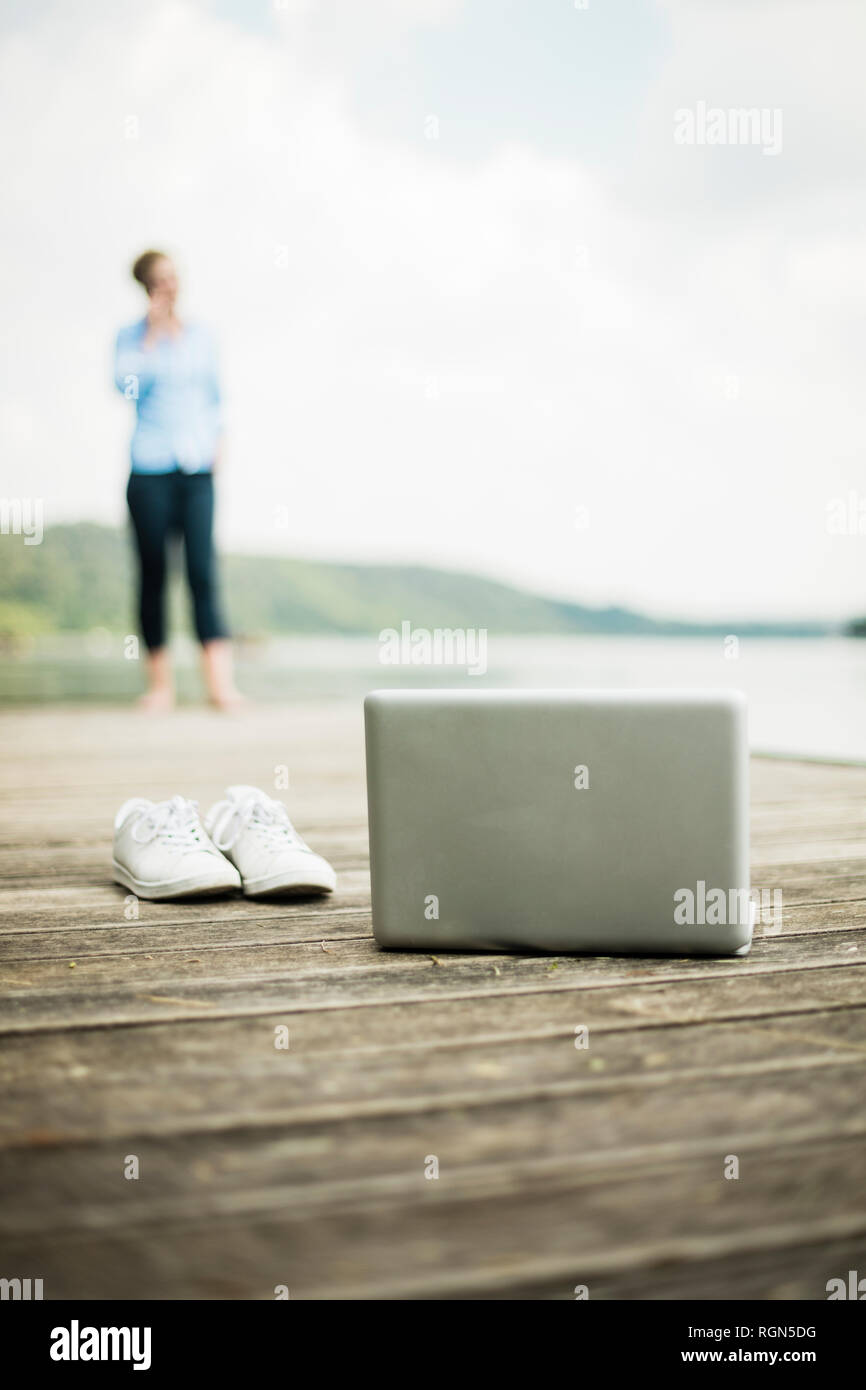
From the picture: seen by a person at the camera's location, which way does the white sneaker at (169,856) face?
facing the viewer and to the right of the viewer

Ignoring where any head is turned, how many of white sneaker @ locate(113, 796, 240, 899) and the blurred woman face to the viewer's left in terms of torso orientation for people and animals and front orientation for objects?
0

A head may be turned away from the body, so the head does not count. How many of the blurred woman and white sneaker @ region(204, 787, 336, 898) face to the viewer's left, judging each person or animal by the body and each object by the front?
0

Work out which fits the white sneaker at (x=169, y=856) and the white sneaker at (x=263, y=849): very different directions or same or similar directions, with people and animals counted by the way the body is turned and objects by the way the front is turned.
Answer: same or similar directions

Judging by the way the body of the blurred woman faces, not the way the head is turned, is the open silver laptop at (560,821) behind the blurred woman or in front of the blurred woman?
in front

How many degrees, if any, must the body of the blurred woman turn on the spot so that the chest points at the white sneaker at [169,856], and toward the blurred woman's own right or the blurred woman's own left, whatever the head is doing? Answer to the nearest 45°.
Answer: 0° — they already face it

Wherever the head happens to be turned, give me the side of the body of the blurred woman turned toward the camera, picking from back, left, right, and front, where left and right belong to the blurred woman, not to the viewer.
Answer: front

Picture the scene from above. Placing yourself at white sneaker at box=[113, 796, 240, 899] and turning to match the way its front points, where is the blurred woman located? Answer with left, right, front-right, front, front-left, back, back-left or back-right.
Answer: back-left

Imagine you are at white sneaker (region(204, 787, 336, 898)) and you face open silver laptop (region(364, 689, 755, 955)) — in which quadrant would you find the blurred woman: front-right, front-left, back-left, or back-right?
back-left

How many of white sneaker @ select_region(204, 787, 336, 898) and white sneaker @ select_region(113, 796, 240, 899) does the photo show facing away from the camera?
0

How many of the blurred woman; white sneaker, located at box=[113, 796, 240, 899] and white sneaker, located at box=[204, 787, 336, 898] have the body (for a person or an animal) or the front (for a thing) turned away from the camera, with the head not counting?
0
